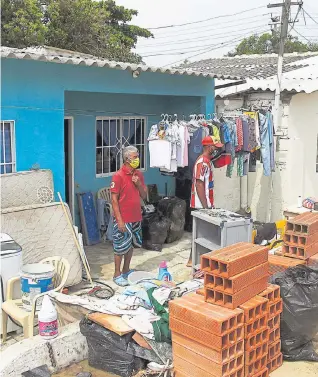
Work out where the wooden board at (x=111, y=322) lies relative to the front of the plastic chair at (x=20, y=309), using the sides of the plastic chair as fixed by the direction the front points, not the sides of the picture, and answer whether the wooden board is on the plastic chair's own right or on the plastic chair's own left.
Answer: on the plastic chair's own left

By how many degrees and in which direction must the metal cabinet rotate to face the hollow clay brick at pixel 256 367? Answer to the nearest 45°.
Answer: approximately 45° to its left

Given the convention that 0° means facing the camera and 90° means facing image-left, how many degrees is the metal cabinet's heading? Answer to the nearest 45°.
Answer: approximately 45°

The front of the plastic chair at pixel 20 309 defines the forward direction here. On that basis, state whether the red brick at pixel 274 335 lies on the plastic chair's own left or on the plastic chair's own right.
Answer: on the plastic chair's own left
